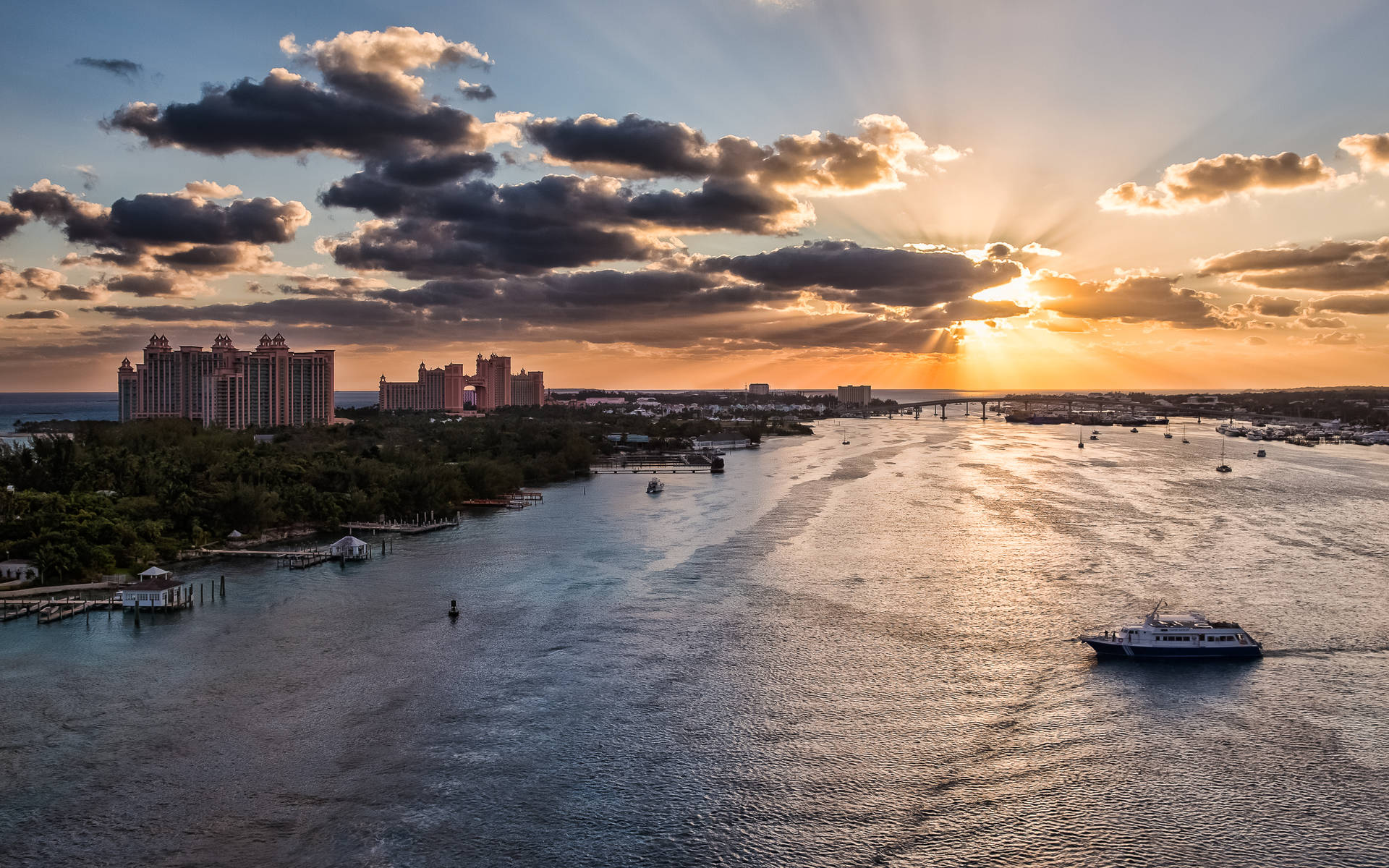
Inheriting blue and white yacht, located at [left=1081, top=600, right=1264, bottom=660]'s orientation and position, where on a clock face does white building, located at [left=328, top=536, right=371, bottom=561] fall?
The white building is roughly at 12 o'clock from the blue and white yacht.

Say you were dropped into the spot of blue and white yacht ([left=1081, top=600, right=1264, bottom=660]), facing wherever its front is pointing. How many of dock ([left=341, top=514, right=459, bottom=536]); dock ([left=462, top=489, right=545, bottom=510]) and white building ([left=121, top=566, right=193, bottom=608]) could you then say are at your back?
0

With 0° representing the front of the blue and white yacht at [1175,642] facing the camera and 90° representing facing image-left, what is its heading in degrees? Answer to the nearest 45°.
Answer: approximately 90°

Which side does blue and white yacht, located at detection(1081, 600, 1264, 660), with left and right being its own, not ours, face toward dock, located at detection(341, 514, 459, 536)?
front

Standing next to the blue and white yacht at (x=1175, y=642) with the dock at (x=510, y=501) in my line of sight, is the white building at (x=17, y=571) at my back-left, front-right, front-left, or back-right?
front-left

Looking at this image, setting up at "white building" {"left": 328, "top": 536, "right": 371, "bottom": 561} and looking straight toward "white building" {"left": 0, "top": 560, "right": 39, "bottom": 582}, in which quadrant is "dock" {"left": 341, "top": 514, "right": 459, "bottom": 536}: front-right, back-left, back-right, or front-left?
back-right

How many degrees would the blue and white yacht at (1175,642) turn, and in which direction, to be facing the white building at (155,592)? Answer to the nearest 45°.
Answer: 0° — it already faces it

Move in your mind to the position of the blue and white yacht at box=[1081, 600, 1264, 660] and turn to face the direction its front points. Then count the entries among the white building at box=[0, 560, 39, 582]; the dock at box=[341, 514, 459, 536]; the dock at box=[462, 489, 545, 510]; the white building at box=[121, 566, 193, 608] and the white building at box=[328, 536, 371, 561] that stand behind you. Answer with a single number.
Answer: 0

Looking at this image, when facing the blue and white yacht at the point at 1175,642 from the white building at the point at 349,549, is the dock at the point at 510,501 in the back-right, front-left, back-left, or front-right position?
back-left
